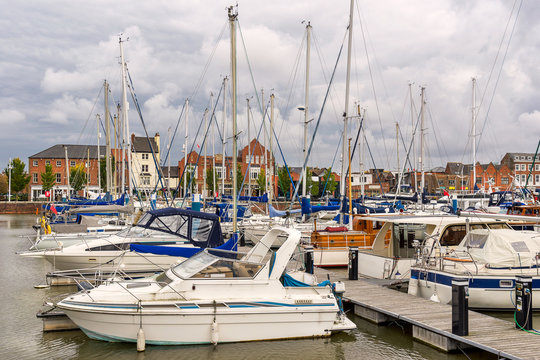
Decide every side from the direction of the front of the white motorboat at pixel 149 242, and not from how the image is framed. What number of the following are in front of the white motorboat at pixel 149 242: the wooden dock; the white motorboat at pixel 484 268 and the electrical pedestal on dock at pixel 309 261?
0

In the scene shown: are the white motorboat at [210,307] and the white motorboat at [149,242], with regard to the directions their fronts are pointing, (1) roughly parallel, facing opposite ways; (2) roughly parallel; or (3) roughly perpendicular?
roughly parallel

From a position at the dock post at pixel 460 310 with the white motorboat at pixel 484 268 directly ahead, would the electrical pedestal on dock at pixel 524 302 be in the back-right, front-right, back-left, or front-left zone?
front-right

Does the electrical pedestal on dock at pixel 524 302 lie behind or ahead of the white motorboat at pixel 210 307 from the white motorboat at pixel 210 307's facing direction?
behind

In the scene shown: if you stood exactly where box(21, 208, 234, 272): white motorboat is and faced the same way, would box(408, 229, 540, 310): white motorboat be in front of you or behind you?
behind

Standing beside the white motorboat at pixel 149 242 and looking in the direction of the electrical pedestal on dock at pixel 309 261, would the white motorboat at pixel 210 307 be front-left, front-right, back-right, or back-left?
front-right

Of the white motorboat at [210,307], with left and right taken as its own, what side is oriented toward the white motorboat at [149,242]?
right

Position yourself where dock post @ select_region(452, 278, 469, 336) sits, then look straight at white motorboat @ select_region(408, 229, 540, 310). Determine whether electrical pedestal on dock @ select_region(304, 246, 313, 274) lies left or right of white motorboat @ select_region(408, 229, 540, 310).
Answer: left

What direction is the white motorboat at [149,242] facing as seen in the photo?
to the viewer's left

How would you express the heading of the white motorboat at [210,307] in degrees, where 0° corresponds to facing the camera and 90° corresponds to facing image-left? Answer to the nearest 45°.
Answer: approximately 90°
